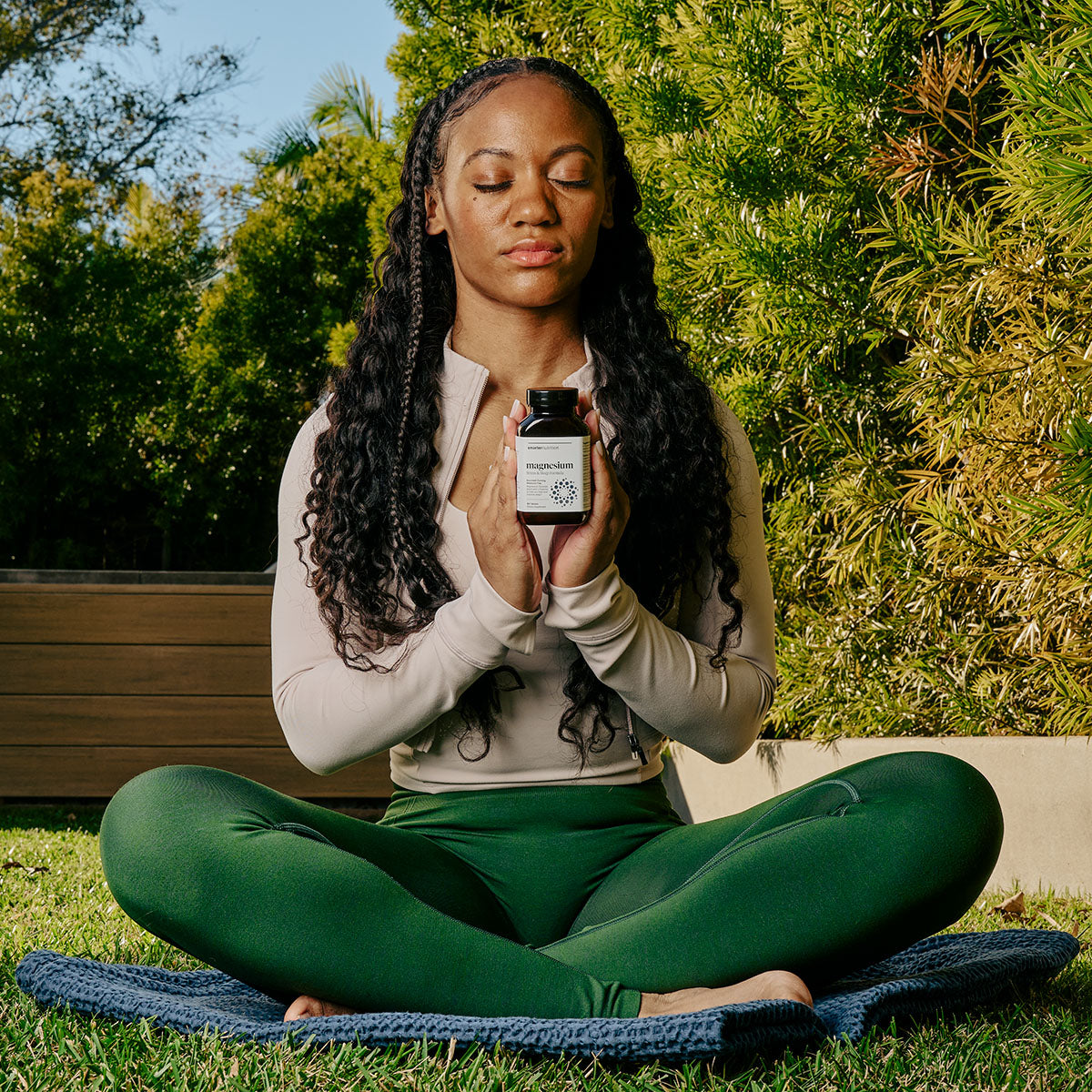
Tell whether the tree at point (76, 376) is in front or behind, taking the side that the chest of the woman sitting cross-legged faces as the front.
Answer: behind

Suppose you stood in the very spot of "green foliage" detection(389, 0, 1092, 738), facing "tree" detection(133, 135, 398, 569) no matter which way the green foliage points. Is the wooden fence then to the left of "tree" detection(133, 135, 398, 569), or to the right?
left

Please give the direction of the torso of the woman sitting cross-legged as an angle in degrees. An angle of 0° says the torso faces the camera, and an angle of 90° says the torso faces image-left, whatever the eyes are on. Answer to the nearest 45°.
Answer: approximately 0°

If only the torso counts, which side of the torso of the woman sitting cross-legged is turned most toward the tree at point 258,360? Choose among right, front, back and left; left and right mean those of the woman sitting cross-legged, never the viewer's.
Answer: back

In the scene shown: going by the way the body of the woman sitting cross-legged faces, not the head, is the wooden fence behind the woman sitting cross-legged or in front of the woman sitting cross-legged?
behind

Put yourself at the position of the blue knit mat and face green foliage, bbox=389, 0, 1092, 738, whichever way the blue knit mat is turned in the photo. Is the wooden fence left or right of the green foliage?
left
